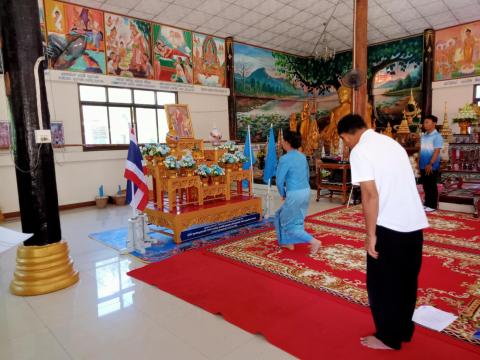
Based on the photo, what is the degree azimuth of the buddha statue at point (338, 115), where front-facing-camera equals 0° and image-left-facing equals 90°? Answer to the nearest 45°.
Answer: approximately 45°

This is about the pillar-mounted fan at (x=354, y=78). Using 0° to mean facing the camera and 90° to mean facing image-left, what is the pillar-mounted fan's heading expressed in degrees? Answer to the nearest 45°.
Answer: approximately 0°

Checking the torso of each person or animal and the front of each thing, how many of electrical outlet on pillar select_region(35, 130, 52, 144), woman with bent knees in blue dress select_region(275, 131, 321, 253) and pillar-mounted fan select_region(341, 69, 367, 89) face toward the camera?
2

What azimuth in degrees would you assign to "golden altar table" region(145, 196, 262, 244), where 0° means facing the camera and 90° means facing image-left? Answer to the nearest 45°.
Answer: approximately 315°

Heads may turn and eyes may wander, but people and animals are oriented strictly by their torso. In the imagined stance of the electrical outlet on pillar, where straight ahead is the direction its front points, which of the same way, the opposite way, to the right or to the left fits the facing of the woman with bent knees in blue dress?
the opposite way

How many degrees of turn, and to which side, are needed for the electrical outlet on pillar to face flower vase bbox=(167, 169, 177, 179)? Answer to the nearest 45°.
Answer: approximately 135° to its left

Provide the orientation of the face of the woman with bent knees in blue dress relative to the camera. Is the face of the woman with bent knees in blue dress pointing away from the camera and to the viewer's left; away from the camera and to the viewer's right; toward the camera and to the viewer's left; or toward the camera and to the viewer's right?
away from the camera and to the viewer's left

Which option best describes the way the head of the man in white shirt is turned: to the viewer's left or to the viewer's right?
to the viewer's left
